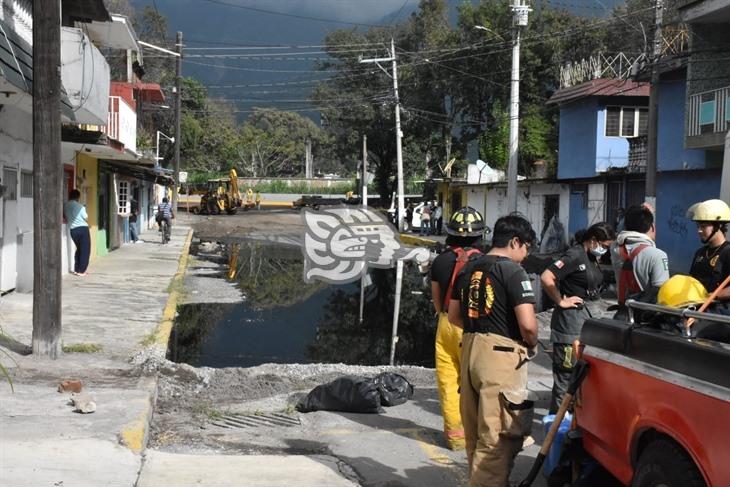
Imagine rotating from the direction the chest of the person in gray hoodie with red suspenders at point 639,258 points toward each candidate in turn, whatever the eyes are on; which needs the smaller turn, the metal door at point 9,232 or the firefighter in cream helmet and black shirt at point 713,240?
the firefighter in cream helmet and black shirt

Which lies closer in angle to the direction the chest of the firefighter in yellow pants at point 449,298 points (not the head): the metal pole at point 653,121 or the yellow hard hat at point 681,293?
the metal pole

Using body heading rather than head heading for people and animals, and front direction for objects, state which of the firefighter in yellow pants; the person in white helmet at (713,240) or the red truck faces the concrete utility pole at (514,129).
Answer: the firefighter in yellow pants

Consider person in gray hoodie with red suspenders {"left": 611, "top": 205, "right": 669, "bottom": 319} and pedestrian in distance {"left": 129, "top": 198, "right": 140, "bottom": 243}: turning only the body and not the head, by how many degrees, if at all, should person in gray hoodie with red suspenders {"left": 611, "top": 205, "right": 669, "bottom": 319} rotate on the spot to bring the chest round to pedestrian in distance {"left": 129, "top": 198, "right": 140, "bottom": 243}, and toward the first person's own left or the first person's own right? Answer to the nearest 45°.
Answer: approximately 90° to the first person's own left

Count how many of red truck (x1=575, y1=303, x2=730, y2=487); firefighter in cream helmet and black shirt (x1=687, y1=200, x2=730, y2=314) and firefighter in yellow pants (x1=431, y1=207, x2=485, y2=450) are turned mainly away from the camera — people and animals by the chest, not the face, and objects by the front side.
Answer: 1

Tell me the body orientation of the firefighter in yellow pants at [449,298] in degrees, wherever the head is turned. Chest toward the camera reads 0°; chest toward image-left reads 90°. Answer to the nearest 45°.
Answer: approximately 180°

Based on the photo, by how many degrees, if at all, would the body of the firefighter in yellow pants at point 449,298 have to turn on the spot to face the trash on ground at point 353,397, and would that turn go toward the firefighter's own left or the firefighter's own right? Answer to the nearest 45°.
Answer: approximately 45° to the firefighter's own left
